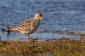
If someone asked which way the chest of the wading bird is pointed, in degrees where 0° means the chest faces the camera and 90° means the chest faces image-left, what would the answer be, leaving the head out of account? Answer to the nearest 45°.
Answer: approximately 270°
